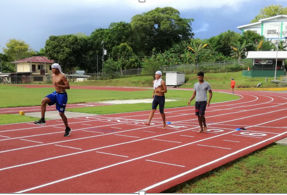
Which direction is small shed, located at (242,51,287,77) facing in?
toward the camera
